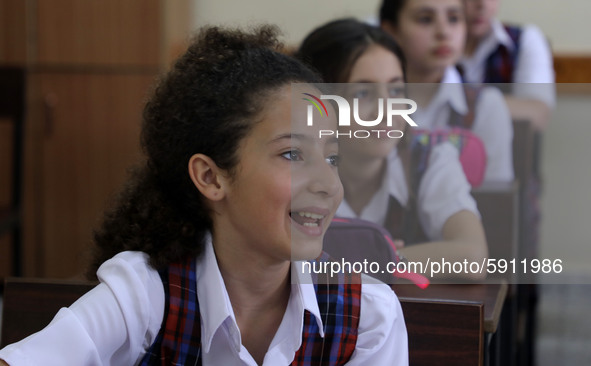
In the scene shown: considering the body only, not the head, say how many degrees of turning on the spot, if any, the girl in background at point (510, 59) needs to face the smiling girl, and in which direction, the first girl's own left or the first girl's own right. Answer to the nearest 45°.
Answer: approximately 45° to the first girl's own left

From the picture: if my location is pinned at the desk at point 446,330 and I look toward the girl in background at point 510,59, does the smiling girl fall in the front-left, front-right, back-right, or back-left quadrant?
back-left

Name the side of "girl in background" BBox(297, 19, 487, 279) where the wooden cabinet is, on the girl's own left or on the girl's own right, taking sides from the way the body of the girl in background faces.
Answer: on the girl's own right

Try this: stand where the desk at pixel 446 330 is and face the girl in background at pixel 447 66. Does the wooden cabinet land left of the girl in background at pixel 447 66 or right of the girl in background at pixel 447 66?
left
